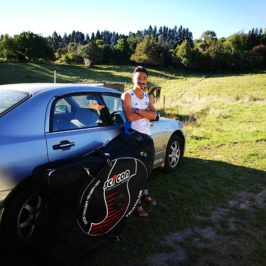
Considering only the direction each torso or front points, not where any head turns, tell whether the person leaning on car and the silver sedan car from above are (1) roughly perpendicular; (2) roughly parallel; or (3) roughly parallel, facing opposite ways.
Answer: roughly perpendicular

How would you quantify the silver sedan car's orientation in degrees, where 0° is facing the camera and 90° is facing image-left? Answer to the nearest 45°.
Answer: approximately 225°

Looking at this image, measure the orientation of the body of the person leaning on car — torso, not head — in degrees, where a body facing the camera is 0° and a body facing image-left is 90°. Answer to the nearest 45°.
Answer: approximately 315°
